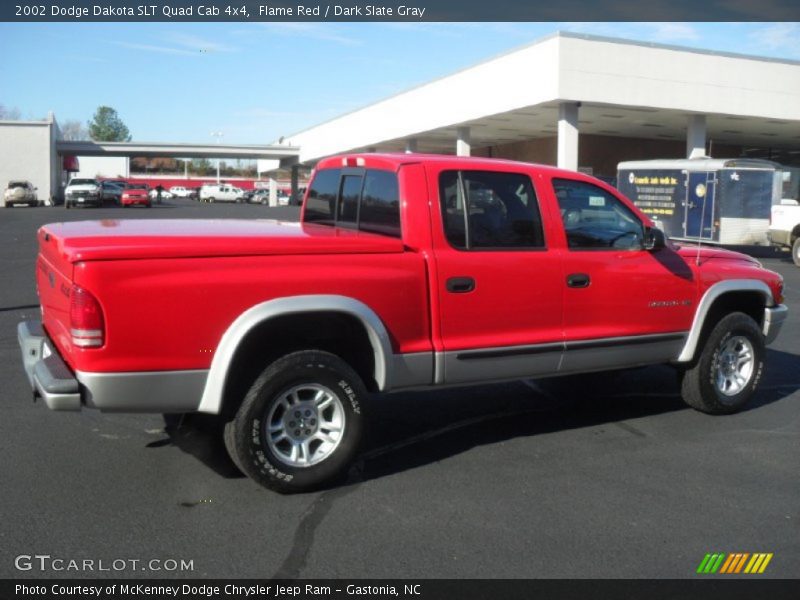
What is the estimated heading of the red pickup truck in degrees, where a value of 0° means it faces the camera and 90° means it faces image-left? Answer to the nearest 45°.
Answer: approximately 225°

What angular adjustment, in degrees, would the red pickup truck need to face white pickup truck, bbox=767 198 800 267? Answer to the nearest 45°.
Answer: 0° — it already faces it

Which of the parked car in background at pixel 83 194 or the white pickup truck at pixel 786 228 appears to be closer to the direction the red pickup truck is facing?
the white pickup truck
